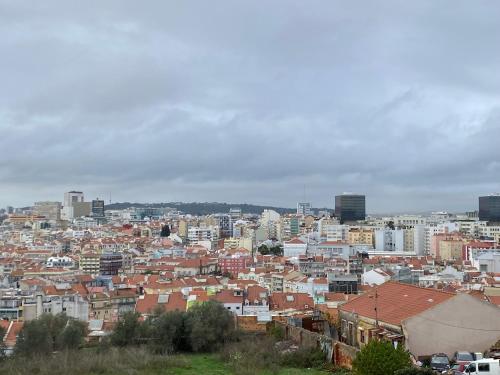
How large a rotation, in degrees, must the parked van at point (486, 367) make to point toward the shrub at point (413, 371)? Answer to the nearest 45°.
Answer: approximately 45° to its left

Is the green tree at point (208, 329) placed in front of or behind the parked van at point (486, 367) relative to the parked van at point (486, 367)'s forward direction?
in front

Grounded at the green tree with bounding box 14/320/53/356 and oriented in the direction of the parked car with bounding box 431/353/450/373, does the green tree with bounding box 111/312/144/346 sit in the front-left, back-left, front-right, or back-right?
front-left
